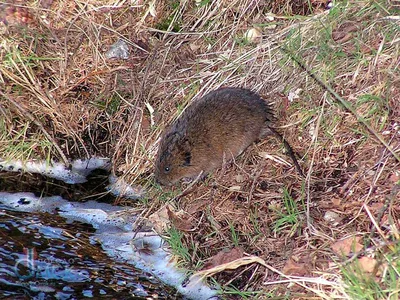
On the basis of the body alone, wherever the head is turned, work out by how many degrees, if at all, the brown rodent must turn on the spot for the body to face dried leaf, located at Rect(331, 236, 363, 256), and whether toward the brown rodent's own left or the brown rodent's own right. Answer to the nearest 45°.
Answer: approximately 135° to the brown rodent's own left

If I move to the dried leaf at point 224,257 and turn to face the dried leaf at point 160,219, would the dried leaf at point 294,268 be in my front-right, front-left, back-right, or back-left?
back-right

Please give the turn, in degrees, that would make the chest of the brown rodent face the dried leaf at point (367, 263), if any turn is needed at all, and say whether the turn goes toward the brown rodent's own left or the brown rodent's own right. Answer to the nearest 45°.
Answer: approximately 135° to the brown rodent's own left

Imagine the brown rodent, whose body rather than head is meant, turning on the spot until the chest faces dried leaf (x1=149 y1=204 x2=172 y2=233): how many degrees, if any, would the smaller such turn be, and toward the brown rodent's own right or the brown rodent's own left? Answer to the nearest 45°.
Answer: approximately 45° to the brown rodent's own left

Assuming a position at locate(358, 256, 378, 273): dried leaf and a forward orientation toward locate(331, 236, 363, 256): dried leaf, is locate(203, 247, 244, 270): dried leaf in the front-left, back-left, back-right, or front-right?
front-left

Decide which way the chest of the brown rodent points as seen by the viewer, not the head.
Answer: to the viewer's left

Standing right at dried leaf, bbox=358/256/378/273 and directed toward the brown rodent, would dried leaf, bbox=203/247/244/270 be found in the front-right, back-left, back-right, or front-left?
front-left

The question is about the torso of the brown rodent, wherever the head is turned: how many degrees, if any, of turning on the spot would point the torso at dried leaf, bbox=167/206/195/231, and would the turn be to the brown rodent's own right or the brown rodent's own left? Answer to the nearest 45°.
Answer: approximately 90° to the brown rodent's own left

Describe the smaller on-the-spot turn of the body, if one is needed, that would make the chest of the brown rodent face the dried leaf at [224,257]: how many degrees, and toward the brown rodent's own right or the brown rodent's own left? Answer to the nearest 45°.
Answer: approximately 90° to the brown rodent's own left

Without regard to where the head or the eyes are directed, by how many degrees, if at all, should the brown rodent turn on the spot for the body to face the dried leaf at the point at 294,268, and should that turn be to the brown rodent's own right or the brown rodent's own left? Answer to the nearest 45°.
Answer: approximately 135° to the brown rodent's own left
